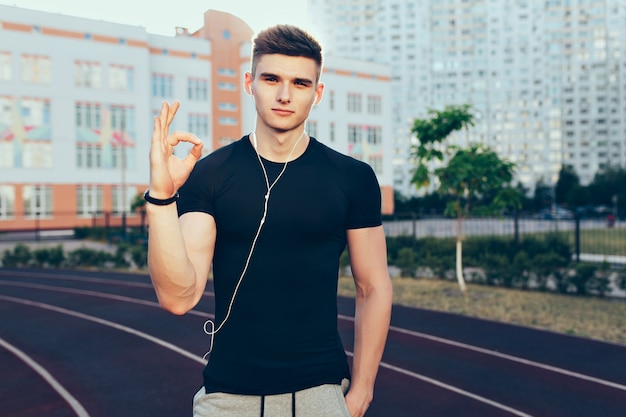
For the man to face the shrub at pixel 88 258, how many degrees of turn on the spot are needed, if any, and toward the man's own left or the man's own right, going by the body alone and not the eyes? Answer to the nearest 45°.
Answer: approximately 180°

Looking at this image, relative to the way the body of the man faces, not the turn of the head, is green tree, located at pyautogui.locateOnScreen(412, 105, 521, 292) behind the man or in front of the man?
behind

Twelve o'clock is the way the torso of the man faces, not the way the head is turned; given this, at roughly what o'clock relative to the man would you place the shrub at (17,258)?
The shrub is roughly at 5 o'clock from the man.

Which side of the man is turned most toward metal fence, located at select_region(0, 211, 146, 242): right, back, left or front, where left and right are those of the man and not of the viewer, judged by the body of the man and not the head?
back

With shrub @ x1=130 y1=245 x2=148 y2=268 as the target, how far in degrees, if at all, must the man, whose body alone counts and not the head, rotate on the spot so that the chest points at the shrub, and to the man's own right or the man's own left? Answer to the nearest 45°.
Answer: approximately 180°

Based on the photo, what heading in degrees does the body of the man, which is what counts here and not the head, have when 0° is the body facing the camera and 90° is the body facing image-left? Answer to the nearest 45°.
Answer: approximately 0°

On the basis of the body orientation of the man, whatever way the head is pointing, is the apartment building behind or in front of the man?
behind
